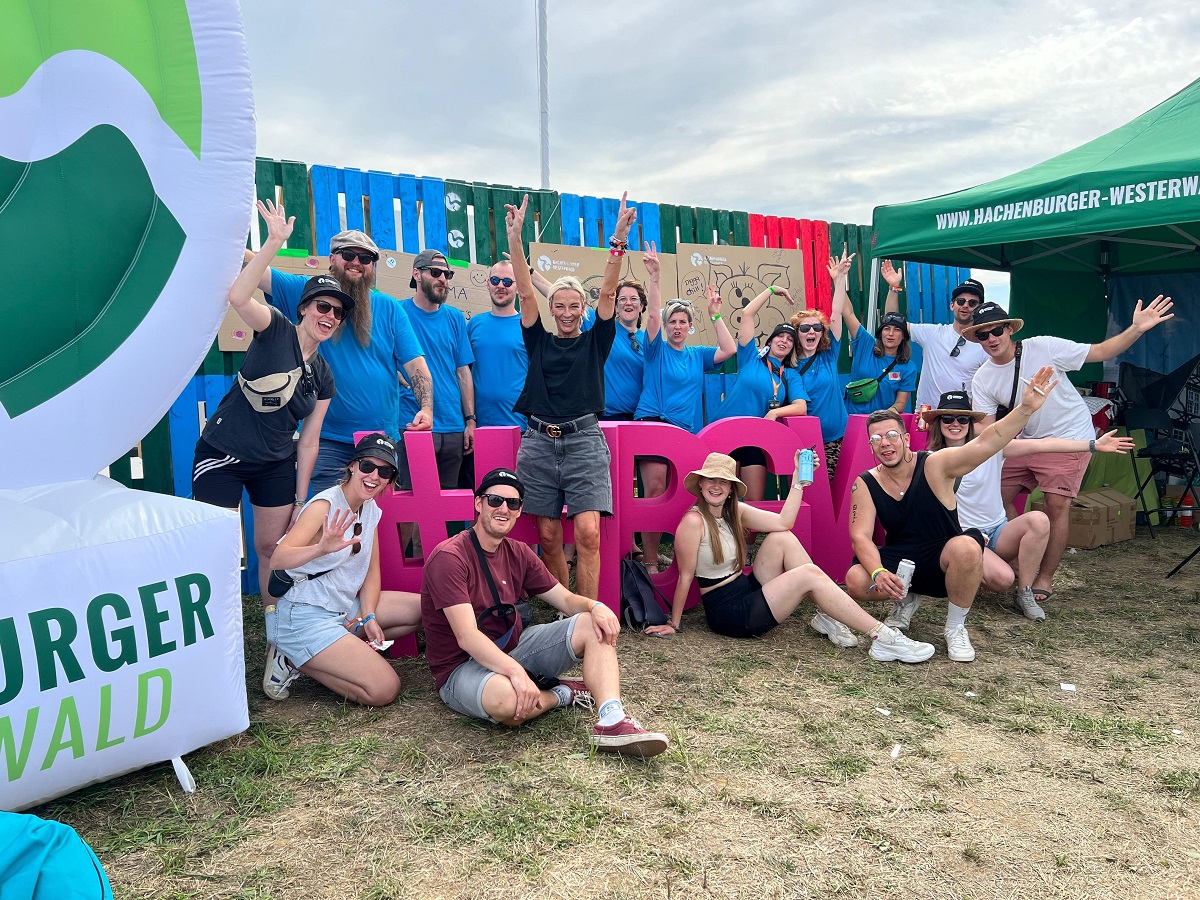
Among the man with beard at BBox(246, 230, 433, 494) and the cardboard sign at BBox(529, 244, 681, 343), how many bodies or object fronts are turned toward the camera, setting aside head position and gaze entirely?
2

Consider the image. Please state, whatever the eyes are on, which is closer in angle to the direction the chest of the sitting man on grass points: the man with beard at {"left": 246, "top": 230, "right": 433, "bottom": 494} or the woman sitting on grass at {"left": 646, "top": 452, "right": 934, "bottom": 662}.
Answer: the woman sitting on grass

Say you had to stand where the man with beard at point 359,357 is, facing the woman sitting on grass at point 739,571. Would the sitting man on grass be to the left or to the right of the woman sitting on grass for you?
right

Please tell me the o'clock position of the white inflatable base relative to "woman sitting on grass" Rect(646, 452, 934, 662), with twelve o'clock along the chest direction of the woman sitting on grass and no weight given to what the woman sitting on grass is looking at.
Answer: The white inflatable base is roughly at 3 o'clock from the woman sitting on grass.

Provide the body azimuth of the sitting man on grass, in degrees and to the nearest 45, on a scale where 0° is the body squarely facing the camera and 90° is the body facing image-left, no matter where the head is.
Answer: approximately 315°

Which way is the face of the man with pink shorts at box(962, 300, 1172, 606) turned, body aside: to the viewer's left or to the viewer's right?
to the viewer's left

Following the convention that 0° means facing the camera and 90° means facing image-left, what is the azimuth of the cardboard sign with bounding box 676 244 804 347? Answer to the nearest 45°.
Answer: approximately 0°

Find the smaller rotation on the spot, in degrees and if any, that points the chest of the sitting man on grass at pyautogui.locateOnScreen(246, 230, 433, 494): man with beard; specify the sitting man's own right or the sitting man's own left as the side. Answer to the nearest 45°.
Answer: approximately 180°

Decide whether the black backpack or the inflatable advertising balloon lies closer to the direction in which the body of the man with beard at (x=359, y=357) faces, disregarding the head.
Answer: the inflatable advertising balloon
